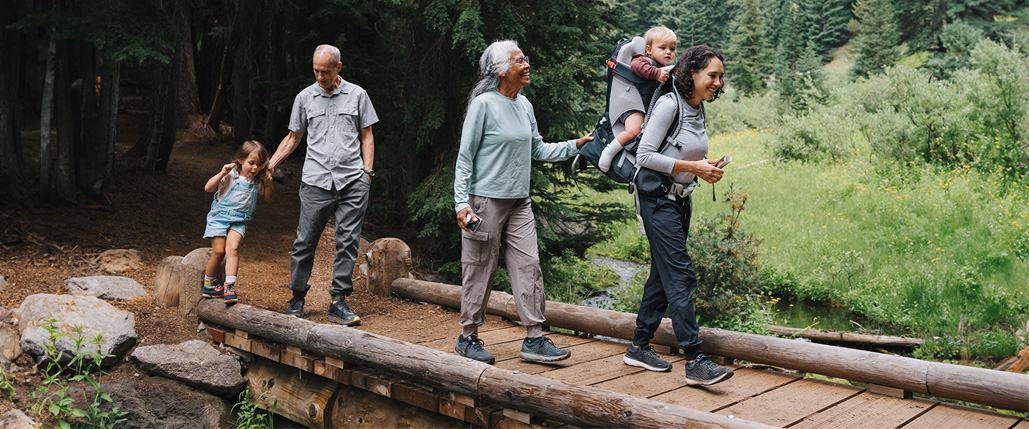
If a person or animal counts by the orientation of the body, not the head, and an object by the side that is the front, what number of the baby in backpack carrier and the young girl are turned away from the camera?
0

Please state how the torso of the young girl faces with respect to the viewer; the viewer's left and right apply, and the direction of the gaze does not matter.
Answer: facing the viewer and to the right of the viewer

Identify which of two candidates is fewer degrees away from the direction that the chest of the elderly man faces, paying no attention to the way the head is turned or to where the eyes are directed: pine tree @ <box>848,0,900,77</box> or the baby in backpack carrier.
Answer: the baby in backpack carrier

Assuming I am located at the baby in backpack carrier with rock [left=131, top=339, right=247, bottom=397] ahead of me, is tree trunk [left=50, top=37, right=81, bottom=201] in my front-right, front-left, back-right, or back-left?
front-right

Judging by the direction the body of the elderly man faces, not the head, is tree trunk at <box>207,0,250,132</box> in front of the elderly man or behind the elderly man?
behind

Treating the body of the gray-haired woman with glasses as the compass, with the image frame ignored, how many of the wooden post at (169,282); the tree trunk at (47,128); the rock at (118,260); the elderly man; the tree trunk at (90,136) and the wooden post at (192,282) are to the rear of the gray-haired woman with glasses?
6

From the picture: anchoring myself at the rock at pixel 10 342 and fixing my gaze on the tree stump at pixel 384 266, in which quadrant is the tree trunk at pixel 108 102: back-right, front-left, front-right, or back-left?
front-left

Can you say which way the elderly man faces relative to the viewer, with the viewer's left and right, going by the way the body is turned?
facing the viewer

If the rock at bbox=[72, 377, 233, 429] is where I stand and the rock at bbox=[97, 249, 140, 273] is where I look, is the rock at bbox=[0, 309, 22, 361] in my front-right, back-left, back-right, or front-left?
front-left

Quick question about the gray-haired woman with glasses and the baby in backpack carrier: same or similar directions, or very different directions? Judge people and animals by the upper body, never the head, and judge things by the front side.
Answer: same or similar directions

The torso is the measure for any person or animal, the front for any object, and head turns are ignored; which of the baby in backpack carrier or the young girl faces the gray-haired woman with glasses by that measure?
the young girl

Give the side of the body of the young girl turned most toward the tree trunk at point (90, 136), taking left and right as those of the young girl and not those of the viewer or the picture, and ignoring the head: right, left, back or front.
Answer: back

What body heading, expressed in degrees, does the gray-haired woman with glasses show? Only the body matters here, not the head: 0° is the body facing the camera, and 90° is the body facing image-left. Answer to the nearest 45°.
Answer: approximately 315°
